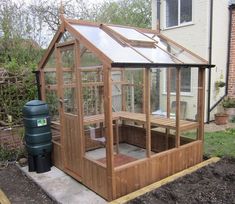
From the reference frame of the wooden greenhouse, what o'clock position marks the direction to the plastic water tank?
The plastic water tank is roughly at 2 o'clock from the wooden greenhouse.

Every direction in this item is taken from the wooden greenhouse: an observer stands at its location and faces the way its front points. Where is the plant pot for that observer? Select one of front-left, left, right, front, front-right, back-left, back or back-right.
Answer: back

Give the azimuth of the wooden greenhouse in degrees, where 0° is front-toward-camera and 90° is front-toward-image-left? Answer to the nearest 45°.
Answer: approximately 45°

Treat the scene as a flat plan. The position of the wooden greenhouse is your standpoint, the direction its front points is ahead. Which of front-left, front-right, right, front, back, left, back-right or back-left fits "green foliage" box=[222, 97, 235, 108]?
back
